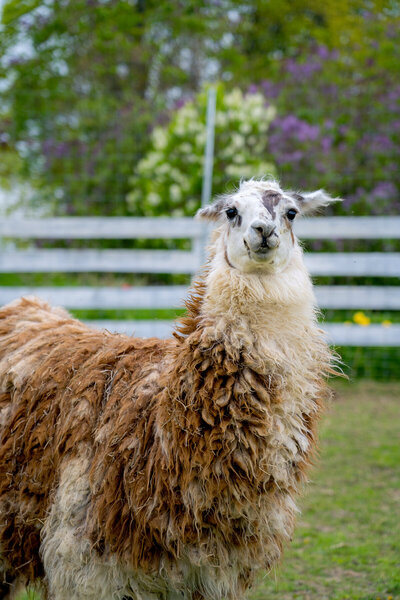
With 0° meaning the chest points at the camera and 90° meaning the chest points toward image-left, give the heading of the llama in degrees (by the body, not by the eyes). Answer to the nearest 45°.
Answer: approximately 315°

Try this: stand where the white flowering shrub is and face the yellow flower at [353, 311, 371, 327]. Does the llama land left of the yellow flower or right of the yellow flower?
right

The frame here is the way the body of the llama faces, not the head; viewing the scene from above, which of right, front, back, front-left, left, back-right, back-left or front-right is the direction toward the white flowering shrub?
back-left

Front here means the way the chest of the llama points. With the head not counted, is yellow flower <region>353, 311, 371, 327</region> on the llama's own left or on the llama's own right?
on the llama's own left

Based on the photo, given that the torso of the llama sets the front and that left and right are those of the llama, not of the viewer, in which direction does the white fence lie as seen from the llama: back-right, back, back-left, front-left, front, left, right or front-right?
back-left
